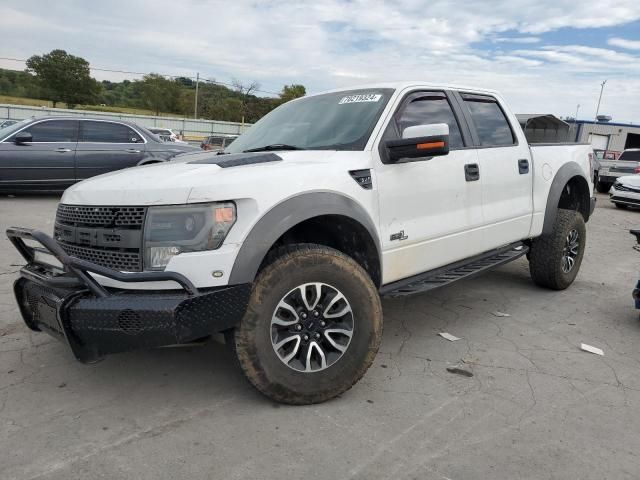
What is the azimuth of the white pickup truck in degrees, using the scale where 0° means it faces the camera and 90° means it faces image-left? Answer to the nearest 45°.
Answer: approximately 45°

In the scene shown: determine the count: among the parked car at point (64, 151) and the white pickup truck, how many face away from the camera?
0

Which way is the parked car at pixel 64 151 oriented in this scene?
to the viewer's left

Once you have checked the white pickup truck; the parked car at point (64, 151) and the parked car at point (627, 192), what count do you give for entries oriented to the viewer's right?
0

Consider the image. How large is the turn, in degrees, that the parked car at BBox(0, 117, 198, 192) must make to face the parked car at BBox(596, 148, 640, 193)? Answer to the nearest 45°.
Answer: approximately 180°

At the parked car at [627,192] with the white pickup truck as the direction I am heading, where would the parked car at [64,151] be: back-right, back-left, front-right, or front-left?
front-right

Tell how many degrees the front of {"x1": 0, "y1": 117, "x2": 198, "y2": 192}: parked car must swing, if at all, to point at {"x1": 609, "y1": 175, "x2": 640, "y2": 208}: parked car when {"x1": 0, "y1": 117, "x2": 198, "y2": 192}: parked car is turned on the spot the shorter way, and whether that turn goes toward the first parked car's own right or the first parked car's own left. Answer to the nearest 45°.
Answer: approximately 180°

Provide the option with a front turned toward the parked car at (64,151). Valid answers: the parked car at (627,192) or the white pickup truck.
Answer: the parked car at (627,192)

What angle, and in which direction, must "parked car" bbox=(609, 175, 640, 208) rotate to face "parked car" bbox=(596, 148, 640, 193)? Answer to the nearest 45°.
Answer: approximately 135° to its right

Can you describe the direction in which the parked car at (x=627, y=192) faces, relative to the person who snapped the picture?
facing the viewer and to the left of the viewer

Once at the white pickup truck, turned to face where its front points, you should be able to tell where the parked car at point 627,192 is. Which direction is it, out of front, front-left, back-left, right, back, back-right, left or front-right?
back

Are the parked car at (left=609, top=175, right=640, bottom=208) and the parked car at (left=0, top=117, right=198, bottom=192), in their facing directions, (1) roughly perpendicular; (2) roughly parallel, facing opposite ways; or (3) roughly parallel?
roughly parallel

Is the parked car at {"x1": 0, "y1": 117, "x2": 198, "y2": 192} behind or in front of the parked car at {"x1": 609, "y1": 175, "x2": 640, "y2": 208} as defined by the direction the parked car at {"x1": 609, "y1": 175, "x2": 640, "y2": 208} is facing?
in front
